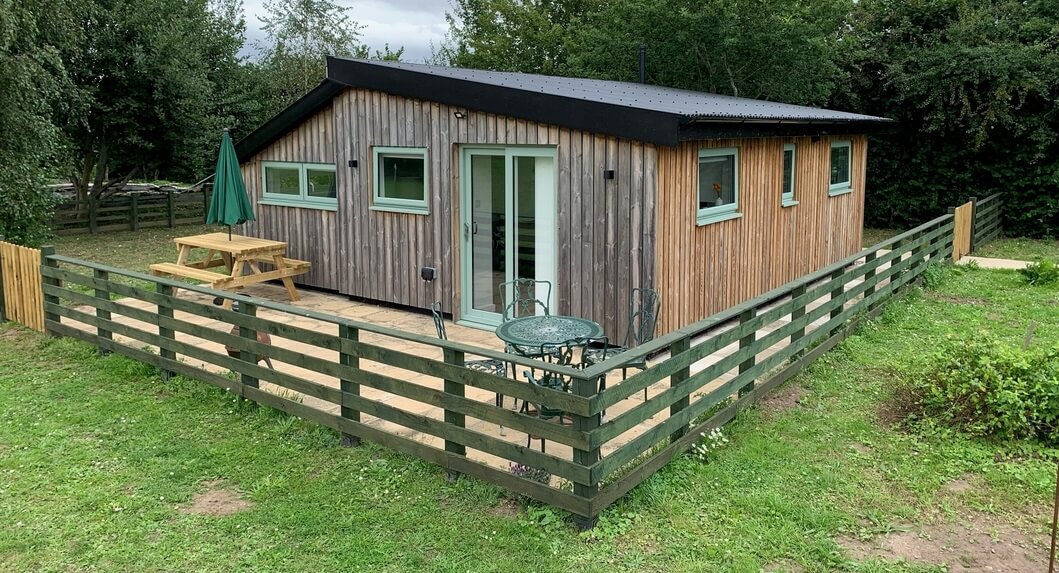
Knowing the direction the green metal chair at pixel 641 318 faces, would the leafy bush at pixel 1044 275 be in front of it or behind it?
behind

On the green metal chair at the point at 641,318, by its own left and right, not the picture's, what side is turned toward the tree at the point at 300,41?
right

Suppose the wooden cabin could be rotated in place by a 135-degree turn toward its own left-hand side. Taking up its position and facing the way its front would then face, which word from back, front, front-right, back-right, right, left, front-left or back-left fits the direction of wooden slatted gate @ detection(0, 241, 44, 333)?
back

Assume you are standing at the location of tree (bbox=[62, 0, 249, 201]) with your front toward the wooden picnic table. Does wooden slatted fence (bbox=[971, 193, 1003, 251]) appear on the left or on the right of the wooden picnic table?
left

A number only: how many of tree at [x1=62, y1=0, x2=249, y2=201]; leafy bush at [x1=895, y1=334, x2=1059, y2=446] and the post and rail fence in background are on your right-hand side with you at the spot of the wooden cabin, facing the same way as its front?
2

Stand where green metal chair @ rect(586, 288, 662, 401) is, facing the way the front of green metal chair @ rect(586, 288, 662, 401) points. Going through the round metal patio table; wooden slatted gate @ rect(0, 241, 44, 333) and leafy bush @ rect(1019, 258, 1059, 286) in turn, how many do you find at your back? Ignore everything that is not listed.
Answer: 1

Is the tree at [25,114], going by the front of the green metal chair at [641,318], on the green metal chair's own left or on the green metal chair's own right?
on the green metal chair's own right

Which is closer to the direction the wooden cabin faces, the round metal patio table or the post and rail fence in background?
the round metal patio table

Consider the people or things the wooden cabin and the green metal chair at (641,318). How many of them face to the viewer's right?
0

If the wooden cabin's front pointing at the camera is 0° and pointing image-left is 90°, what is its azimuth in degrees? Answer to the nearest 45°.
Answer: approximately 45°
